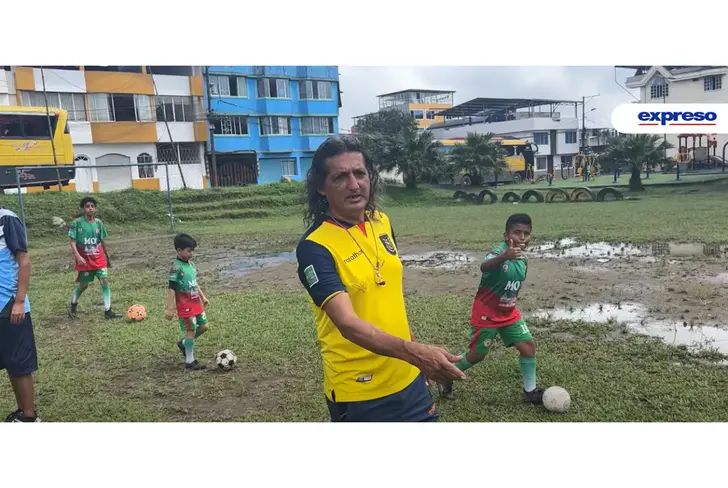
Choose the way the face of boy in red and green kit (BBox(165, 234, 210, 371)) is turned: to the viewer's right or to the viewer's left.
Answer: to the viewer's right

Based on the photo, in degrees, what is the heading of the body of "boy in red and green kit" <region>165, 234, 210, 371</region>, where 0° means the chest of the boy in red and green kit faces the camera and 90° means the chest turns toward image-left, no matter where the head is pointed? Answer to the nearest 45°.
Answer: approximately 315°

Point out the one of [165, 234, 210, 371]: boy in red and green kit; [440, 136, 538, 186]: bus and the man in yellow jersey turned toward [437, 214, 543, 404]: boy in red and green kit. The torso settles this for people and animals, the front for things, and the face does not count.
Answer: [165, 234, 210, 371]: boy in red and green kit

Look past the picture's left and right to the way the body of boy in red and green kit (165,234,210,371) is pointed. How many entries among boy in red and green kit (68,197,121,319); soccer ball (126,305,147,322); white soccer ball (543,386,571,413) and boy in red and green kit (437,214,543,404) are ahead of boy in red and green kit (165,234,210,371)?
2

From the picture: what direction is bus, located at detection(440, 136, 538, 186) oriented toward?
to the viewer's right

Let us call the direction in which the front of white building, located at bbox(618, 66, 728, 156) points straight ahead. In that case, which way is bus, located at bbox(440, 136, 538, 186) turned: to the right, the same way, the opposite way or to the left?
to the left

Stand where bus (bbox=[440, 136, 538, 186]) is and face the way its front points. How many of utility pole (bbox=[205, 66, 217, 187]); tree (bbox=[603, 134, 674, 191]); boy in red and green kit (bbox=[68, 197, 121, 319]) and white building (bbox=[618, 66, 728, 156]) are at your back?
2

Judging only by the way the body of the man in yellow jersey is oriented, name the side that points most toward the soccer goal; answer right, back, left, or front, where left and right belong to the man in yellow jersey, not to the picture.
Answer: back
